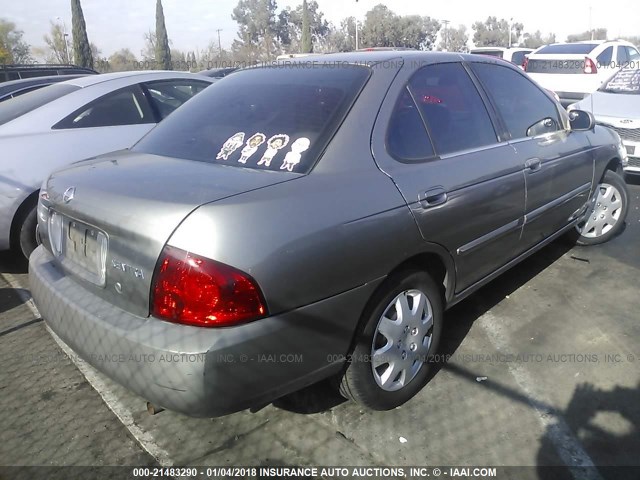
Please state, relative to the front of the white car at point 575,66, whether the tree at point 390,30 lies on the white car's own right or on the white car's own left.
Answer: on the white car's own left

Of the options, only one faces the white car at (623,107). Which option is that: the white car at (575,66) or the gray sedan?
the gray sedan

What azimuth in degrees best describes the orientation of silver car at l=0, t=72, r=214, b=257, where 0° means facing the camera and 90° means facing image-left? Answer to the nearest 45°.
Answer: approximately 225°

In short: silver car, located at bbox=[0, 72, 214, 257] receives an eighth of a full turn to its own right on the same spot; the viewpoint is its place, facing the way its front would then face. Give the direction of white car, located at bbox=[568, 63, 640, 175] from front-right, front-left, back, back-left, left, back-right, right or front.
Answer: front

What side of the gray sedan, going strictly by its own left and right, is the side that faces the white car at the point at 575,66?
front

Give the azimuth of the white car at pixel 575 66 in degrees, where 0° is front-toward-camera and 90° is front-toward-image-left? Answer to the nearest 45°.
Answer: approximately 225°

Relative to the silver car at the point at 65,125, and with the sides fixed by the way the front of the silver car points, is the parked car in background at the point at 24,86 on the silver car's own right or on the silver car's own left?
on the silver car's own left

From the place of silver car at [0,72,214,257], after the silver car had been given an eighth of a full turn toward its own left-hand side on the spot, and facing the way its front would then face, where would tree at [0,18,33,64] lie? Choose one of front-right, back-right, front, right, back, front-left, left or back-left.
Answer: front

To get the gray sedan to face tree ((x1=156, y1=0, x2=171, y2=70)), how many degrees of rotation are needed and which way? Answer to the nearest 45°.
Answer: approximately 45° to its left

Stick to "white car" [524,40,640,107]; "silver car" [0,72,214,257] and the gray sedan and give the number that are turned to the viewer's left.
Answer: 0

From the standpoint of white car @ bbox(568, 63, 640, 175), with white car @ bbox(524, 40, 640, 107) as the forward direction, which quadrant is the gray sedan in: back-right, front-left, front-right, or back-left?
back-left

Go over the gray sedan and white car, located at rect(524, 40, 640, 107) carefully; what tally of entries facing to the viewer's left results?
0

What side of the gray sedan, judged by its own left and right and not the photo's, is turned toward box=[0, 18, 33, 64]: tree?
left

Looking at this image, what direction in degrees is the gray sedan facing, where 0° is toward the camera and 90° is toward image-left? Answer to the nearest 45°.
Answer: approximately 225°

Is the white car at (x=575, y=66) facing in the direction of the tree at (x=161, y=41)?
no

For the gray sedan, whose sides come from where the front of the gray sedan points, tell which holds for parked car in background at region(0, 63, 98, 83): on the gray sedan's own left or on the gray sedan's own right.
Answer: on the gray sedan's own left

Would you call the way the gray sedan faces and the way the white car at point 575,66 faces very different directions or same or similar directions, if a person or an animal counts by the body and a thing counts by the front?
same or similar directions

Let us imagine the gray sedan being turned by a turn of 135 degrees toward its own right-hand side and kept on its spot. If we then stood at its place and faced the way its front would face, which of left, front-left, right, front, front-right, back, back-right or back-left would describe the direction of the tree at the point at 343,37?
back

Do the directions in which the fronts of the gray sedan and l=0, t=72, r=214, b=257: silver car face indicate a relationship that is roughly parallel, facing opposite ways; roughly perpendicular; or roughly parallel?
roughly parallel
